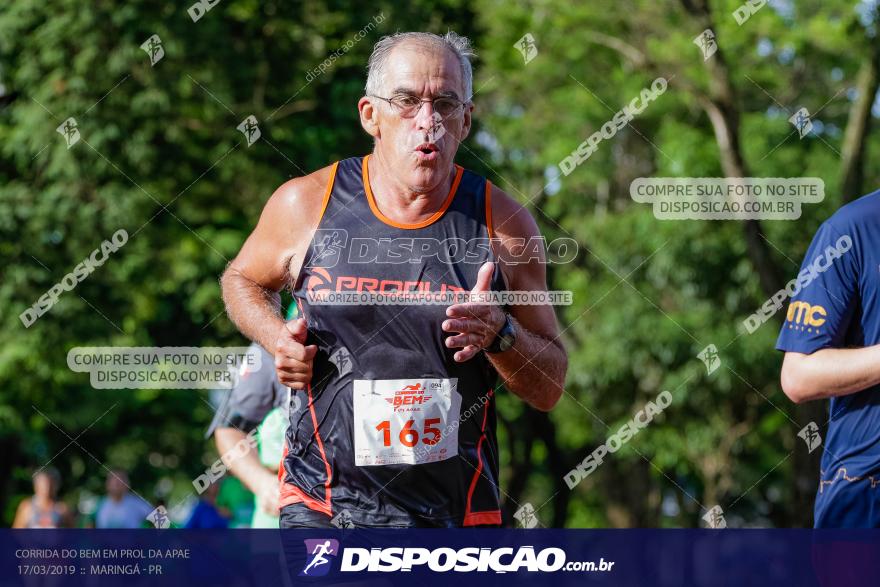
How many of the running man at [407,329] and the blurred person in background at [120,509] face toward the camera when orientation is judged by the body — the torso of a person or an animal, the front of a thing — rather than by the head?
2

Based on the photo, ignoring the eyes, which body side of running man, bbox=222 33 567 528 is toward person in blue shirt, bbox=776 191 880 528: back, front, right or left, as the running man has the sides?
left

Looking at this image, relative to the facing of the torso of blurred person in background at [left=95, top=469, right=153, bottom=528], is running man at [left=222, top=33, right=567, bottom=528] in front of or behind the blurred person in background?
in front

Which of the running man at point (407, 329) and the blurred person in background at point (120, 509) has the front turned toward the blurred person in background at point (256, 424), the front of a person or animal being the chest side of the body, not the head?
the blurred person in background at point (120, 509)

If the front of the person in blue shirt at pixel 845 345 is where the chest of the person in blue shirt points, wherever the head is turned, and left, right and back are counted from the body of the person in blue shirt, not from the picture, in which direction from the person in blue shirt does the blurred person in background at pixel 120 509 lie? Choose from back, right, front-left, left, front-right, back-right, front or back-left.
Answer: back

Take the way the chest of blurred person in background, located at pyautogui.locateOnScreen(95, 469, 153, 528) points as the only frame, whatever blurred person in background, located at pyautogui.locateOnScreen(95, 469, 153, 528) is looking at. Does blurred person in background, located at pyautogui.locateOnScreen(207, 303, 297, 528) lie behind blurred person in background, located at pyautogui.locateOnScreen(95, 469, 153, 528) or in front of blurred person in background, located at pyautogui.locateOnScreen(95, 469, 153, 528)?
in front

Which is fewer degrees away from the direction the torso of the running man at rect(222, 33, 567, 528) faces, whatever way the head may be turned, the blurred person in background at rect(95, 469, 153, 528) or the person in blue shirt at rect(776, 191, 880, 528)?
the person in blue shirt

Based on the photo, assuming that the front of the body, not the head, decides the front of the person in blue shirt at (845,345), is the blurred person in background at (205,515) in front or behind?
behind

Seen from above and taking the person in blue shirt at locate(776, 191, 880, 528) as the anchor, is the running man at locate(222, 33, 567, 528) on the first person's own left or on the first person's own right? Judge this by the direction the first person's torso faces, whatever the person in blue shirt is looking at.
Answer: on the first person's own right

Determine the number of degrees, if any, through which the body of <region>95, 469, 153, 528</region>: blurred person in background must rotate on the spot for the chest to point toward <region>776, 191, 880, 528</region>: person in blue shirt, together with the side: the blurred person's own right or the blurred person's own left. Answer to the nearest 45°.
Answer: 0° — they already face them
